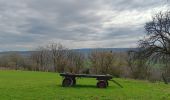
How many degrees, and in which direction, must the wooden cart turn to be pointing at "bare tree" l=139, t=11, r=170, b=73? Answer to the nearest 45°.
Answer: approximately 45° to its left

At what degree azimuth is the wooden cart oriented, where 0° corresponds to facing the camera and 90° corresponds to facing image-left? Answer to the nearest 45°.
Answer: approximately 270°
